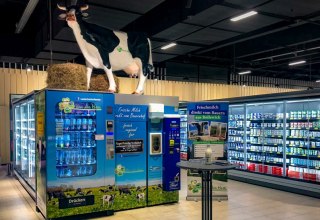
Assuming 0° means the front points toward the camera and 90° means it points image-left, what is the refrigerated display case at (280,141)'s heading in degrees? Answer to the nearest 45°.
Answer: approximately 45°

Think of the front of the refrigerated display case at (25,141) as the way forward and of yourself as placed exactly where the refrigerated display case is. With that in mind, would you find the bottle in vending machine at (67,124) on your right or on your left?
on your left
